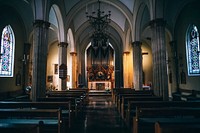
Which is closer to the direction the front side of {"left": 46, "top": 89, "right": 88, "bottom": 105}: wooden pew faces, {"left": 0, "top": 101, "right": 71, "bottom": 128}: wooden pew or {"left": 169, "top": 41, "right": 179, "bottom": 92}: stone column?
the stone column

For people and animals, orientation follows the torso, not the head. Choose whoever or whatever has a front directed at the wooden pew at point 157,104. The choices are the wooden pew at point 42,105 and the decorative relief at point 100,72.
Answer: the decorative relief

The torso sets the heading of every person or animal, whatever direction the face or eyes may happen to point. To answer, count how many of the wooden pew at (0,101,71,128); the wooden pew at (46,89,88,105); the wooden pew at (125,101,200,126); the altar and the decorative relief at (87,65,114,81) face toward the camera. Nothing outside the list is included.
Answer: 2

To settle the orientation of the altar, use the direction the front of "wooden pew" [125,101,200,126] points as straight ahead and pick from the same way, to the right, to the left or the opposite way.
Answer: the opposite way

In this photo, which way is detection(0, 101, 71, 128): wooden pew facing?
away from the camera

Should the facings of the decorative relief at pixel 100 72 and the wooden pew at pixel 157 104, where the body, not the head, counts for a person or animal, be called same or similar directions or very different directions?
very different directions

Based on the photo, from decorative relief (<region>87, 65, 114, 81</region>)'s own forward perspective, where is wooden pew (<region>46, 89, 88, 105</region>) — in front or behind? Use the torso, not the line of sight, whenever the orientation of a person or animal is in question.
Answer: in front

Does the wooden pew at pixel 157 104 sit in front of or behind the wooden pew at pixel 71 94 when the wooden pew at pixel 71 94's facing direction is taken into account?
behind

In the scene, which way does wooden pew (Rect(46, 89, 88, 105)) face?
away from the camera

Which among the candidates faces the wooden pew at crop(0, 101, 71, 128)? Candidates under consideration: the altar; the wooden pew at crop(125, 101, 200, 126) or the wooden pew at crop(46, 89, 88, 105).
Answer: the altar

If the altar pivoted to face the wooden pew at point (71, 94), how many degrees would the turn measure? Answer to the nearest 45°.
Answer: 0° — it already faces it

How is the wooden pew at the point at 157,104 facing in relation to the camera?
away from the camera

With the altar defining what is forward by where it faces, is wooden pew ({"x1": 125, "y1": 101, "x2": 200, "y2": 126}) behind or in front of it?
in front
